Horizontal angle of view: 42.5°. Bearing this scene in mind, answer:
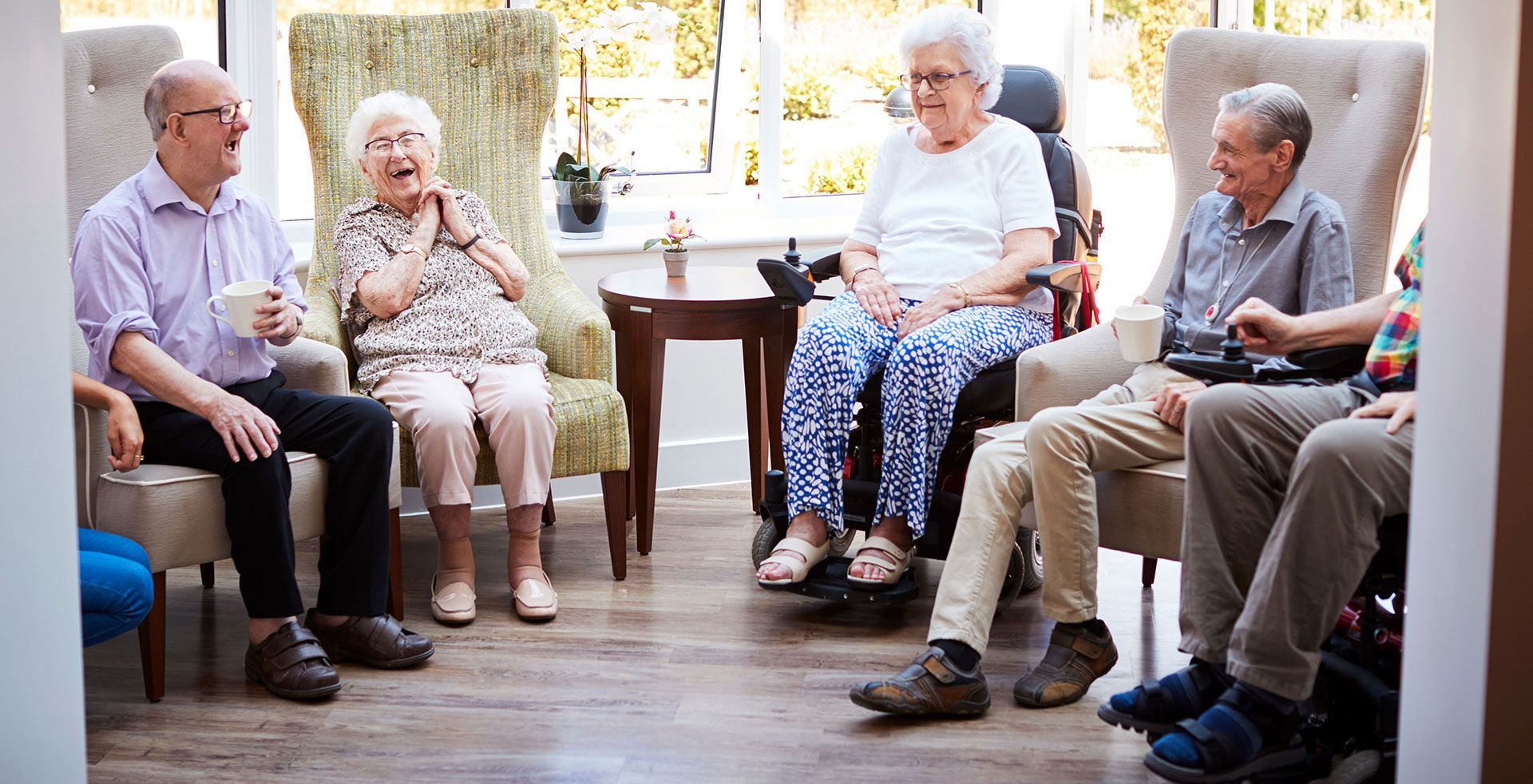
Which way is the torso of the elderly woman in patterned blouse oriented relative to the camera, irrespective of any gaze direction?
toward the camera

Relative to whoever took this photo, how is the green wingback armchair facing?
facing the viewer

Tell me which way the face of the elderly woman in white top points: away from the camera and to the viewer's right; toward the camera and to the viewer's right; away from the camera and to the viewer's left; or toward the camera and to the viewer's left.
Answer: toward the camera and to the viewer's left

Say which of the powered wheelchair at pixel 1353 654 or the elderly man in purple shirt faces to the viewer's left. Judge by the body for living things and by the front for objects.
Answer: the powered wheelchair

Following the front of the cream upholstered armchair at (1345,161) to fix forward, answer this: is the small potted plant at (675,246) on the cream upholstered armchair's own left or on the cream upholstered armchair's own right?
on the cream upholstered armchair's own right

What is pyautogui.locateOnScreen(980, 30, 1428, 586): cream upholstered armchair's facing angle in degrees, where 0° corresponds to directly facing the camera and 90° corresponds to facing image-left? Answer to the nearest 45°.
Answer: approximately 45°

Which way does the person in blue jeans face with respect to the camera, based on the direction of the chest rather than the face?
to the viewer's right

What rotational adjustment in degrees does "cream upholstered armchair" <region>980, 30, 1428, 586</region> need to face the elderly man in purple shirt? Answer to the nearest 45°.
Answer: approximately 45° to its right

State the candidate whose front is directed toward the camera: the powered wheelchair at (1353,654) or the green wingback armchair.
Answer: the green wingback armchair

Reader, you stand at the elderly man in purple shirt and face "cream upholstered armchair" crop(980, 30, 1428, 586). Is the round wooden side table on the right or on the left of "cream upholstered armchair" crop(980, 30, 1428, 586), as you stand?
left

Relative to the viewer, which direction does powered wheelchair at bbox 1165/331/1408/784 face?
to the viewer's left

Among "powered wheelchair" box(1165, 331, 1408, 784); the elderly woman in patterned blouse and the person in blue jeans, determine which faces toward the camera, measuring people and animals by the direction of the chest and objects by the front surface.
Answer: the elderly woman in patterned blouse

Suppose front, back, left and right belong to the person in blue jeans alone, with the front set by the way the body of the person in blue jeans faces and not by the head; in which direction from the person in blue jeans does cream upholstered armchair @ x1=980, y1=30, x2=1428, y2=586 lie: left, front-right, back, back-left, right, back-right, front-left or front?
front

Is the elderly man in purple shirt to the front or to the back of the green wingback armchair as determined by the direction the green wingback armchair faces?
to the front
